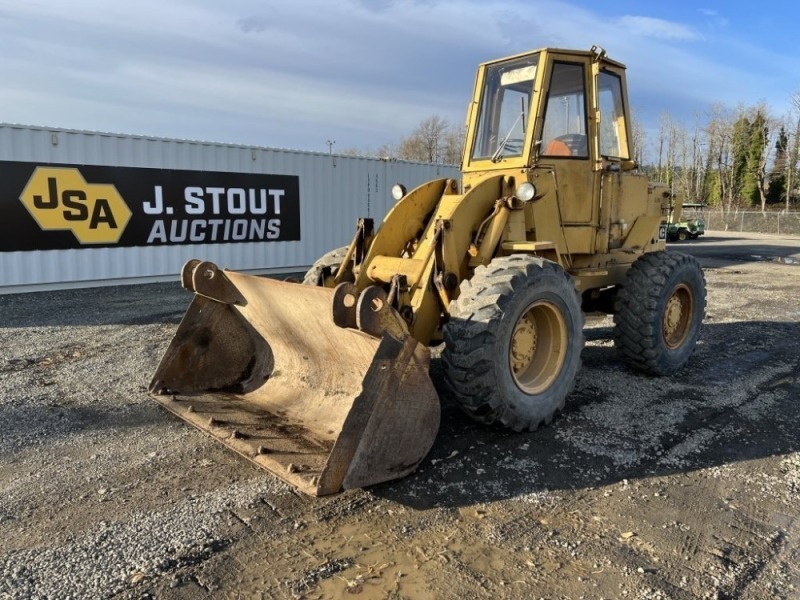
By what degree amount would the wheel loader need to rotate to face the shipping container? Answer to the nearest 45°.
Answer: approximately 90° to its right

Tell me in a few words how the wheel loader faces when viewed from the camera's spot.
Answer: facing the viewer and to the left of the viewer

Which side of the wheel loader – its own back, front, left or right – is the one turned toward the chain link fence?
back

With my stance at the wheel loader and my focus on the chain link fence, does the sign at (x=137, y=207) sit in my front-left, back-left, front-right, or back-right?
front-left

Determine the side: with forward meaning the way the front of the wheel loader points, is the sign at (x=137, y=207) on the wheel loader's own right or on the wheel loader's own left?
on the wheel loader's own right
